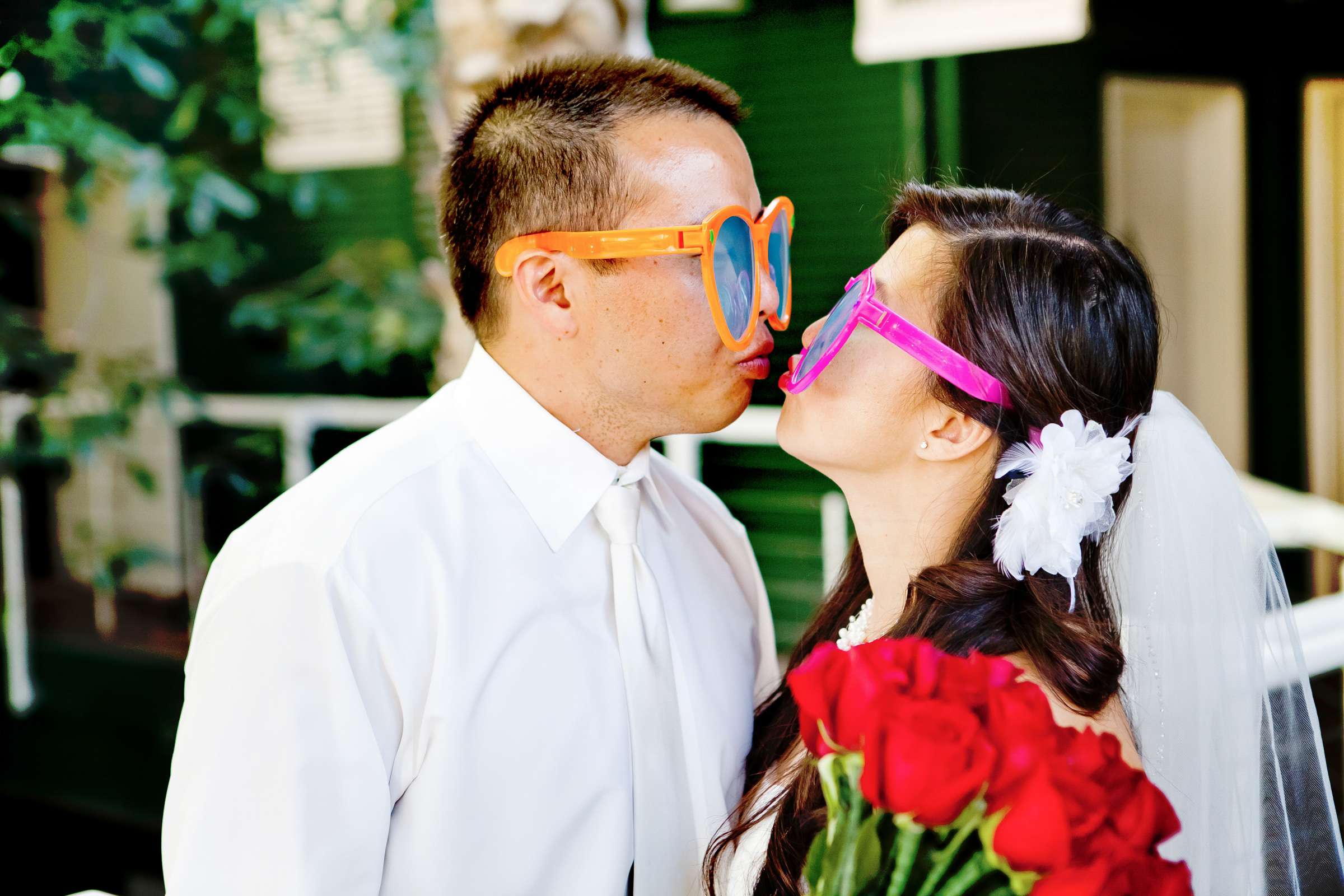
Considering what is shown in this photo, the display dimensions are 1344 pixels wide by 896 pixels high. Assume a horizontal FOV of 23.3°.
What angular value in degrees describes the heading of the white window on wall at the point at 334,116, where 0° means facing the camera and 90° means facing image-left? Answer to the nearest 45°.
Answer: approximately 0°

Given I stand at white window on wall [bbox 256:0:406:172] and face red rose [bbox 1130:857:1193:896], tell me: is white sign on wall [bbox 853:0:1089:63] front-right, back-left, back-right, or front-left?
front-left

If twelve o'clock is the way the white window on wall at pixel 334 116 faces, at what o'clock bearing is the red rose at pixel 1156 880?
The red rose is roughly at 12 o'clock from the white window on wall.

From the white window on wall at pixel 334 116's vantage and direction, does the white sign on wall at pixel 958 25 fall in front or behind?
in front
